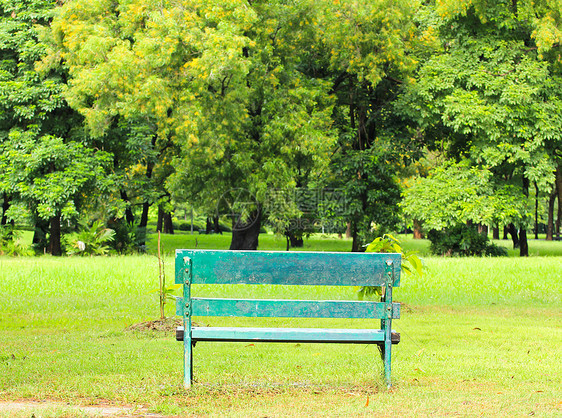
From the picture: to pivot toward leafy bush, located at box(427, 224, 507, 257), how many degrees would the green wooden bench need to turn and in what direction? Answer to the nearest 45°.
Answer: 0° — it already faces it

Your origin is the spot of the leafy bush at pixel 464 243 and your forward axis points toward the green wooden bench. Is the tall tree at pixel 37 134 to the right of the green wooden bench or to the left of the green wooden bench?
right

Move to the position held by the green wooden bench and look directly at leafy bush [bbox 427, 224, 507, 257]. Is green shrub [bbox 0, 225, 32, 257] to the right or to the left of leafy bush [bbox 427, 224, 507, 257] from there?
left

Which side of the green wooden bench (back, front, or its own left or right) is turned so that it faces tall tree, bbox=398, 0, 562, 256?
front

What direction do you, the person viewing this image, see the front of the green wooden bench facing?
facing away from the viewer

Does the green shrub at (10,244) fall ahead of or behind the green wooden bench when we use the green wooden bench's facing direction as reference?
ahead

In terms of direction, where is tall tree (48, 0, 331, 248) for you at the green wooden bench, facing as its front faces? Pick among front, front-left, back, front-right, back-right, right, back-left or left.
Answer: front
